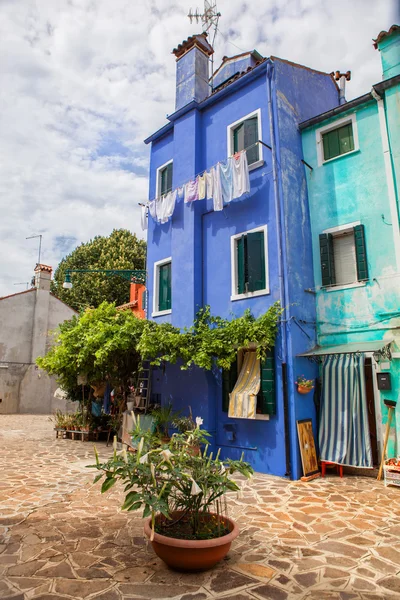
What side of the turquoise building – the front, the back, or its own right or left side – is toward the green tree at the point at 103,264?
right

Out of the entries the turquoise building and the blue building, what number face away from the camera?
0

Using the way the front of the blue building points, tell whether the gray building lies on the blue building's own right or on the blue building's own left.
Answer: on the blue building's own right

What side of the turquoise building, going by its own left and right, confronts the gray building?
right

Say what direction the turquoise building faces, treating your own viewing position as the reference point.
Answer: facing the viewer and to the left of the viewer

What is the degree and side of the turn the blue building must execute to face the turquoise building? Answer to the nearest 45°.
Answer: approximately 135° to its left

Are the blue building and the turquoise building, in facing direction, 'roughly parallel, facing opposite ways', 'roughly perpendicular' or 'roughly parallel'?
roughly parallel

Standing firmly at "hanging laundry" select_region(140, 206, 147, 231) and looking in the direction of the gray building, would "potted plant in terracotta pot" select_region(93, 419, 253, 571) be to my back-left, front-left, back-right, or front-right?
back-left

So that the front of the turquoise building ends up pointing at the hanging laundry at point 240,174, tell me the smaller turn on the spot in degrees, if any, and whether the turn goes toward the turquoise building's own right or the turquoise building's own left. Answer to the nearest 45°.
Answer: approximately 45° to the turquoise building's own right
